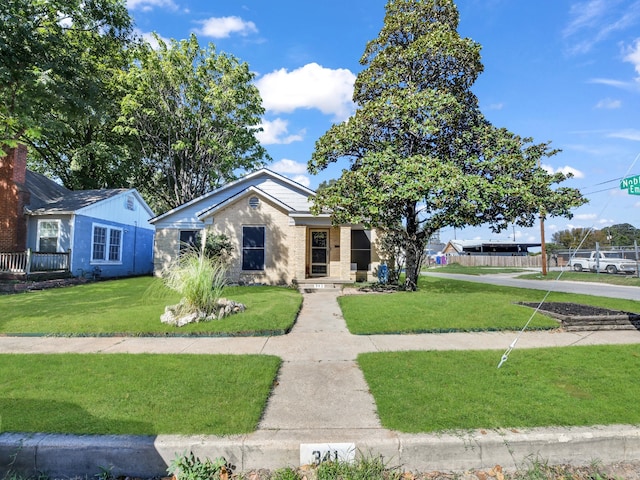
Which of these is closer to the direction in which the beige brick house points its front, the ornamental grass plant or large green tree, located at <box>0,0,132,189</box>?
the ornamental grass plant

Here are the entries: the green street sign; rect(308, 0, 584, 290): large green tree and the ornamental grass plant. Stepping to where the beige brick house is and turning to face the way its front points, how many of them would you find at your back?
0

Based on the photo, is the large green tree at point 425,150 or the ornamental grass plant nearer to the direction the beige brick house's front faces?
the ornamental grass plant

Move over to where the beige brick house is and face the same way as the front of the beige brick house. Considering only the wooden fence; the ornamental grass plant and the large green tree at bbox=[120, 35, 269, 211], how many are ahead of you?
1

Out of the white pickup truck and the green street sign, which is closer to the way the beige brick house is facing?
the green street sign

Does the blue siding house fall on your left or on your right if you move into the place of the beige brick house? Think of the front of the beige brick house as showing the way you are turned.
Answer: on your right

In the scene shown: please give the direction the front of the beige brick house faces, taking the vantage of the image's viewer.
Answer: facing the viewer

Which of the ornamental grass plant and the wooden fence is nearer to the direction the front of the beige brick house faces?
the ornamental grass plant

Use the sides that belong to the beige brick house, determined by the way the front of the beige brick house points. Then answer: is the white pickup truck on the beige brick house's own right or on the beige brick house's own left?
on the beige brick house's own left

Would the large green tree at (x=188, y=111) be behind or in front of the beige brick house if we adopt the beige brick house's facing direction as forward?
behind

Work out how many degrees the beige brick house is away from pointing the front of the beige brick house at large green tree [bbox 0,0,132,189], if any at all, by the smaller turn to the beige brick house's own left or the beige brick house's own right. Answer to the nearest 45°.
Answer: approximately 90° to the beige brick house's own right

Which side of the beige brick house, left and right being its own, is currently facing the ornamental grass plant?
front

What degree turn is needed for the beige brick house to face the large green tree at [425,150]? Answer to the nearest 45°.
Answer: approximately 45° to its left

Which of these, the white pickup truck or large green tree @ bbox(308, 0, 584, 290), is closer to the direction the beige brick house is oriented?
the large green tree

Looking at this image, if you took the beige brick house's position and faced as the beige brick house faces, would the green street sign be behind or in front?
in front

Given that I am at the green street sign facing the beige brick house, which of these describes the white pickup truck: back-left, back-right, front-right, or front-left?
front-right

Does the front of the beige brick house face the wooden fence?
no

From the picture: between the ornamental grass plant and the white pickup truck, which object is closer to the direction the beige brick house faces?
the ornamental grass plant

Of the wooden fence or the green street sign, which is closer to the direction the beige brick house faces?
the green street sign
